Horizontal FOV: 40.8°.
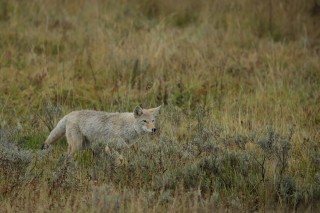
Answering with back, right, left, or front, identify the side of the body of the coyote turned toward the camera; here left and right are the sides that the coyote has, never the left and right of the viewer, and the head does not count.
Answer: right
